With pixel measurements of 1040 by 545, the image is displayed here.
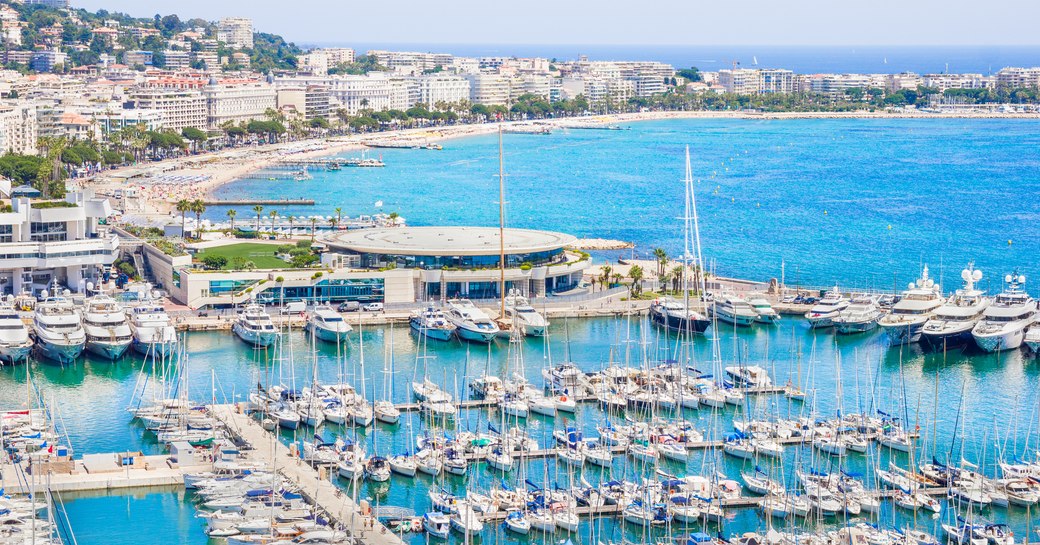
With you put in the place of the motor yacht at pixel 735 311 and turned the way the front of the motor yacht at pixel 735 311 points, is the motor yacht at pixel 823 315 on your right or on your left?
on your left

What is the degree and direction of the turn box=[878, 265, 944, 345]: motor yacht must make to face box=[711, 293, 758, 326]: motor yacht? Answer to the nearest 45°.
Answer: approximately 45° to its right

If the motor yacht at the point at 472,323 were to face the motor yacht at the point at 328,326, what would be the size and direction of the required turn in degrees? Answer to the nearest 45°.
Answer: approximately 135° to its right

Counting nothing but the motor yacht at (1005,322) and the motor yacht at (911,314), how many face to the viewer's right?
0

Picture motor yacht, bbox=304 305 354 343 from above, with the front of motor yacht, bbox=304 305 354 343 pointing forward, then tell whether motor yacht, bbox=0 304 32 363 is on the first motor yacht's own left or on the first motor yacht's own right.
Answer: on the first motor yacht's own right

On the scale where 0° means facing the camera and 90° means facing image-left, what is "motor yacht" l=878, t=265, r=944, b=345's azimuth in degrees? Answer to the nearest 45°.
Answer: approximately 45°

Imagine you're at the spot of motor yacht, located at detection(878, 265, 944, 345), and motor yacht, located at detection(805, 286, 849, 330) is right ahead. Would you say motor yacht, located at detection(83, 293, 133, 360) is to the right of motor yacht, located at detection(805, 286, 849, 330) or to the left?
left

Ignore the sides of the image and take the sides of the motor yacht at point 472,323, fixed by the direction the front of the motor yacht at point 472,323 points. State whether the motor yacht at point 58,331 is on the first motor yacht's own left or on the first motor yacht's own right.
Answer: on the first motor yacht's own right

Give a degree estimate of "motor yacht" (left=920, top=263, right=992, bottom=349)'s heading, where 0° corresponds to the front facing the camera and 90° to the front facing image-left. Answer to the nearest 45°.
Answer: approximately 45°

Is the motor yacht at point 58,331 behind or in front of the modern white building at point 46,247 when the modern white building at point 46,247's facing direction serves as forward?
in front
